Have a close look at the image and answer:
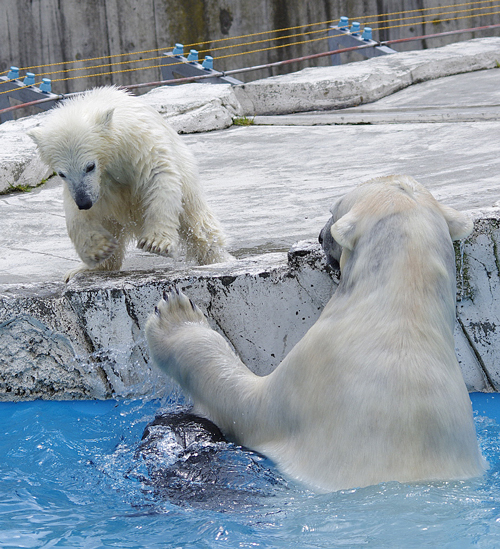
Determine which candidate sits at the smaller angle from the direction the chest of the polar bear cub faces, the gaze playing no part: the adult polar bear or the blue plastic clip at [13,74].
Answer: the adult polar bear

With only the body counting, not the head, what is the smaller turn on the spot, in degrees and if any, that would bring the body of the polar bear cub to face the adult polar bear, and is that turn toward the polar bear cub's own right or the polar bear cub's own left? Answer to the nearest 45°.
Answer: approximately 45° to the polar bear cub's own left

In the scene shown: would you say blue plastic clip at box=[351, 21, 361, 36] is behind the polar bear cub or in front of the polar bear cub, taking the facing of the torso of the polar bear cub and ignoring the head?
behind

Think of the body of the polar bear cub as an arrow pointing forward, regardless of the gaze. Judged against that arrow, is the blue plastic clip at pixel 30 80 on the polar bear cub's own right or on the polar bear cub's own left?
on the polar bear cub's own right

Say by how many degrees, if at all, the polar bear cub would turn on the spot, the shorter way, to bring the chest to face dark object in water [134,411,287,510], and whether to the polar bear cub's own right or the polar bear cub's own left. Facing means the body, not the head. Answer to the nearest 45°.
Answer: approximately 45° to the polar bear cub's own left

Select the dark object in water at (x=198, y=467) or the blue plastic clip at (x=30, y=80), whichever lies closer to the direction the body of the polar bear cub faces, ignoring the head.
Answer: the dark object in water

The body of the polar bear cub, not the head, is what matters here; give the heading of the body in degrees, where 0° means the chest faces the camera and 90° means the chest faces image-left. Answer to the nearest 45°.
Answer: approximately 45°

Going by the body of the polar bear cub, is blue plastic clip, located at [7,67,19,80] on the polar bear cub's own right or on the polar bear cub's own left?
on the polar bear cub's own right
